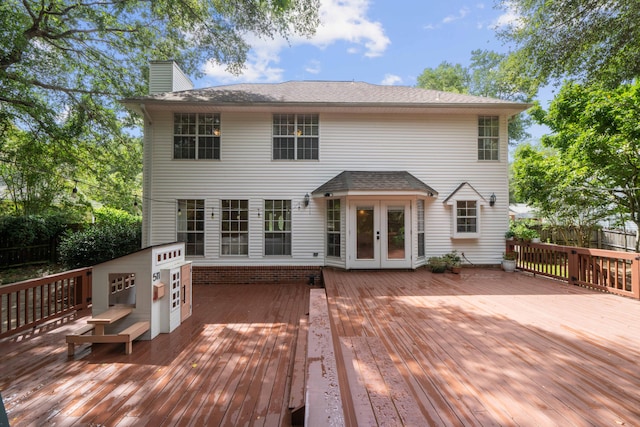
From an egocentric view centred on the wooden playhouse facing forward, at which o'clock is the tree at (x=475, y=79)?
The tree is roughly at 10 o'clock from the wooden playhouse.

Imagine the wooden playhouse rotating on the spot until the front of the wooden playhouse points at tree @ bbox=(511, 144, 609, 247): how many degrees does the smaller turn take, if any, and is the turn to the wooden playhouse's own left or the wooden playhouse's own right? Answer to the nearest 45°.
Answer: approximately 45° to the wooden playhouse's own left

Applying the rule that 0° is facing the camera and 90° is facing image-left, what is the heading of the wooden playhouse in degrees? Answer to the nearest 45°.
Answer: approximately 315°
